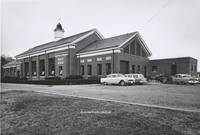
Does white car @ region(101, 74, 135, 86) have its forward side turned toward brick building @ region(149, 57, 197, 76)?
no

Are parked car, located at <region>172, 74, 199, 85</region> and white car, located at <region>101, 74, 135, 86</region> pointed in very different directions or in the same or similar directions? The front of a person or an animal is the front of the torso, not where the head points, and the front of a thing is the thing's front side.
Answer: same or similar directions
